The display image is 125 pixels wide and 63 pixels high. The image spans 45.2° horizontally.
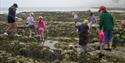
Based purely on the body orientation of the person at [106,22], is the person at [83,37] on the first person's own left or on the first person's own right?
on the first person's own left

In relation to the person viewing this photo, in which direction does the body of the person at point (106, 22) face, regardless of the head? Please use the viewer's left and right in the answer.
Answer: facing away from the viewer and to the left of the viewer
